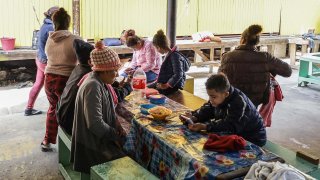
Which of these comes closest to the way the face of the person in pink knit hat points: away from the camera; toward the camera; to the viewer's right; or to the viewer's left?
to the viewer's right

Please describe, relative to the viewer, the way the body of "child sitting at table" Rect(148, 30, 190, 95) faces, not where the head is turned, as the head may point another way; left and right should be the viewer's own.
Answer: facing to the left of the viewer

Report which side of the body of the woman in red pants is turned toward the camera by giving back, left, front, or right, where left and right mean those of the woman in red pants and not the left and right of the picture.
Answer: back

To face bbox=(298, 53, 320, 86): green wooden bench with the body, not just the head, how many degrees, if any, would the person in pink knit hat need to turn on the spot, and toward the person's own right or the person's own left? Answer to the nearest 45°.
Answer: approximately 45° to the person's own left

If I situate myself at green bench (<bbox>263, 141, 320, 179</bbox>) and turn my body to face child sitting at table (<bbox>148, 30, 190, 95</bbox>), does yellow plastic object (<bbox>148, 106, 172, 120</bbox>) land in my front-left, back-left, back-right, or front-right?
front-left

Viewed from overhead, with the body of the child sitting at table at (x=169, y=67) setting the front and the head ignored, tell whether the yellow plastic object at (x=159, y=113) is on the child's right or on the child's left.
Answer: on the child's left

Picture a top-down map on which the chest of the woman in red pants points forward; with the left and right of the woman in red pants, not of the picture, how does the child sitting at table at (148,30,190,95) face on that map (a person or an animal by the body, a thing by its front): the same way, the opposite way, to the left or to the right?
to the left

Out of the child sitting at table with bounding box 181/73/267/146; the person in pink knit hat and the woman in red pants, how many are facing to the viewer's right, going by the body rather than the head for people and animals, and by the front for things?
1

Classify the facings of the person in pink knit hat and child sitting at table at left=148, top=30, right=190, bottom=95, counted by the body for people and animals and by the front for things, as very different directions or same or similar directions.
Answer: very different directions

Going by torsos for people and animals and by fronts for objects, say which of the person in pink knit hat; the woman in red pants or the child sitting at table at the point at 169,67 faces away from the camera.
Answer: the woman in red pants

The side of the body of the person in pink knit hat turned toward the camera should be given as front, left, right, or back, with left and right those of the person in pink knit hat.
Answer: right

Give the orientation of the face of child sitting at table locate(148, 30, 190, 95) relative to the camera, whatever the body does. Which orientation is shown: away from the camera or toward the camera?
away from the camera

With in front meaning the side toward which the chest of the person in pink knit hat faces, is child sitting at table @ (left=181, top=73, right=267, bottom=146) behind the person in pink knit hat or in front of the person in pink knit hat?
in front
